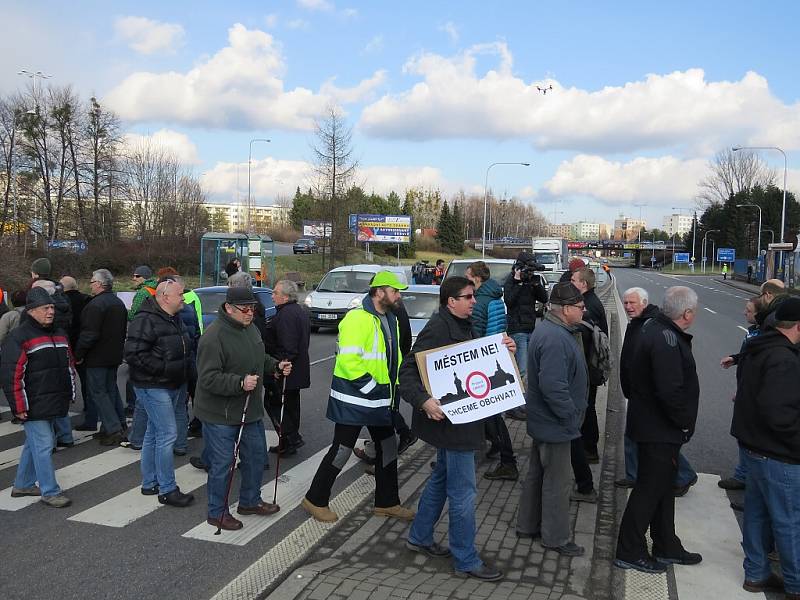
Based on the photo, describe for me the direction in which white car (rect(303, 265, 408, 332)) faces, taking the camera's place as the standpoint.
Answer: facing the viewer and to the left of the viewer

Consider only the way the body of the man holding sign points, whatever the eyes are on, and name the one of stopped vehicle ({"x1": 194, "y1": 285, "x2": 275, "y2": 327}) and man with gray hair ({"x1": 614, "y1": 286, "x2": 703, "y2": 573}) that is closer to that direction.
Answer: the man with gray hair

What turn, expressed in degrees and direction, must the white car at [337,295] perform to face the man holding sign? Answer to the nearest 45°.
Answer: approximately 45° to its left

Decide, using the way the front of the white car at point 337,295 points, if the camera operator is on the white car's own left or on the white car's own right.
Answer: on the white car's own left
